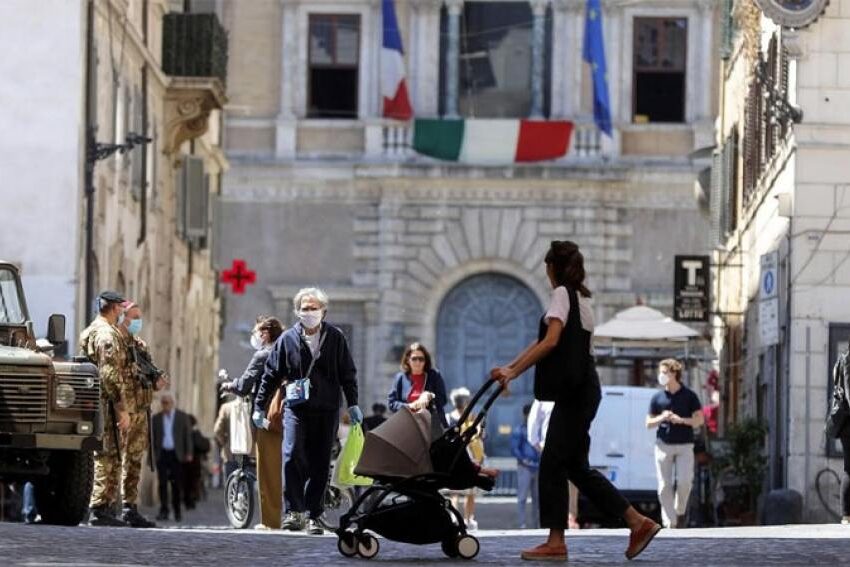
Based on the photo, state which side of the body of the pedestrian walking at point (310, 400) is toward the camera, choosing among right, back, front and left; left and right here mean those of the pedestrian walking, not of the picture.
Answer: front

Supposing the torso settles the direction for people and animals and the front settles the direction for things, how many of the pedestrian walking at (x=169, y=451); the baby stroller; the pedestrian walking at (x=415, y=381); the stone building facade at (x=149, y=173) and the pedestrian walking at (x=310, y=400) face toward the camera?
3

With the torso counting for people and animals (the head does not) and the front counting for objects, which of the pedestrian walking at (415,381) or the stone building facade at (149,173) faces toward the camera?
the pedestrian walking

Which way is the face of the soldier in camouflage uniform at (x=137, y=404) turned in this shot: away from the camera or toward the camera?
toward the camera

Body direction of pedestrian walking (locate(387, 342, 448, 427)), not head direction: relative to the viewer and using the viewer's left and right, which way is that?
facing the viewer

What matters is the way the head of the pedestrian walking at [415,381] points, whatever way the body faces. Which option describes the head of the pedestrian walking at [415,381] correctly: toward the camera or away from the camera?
toward the camera

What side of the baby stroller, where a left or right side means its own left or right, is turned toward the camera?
left
